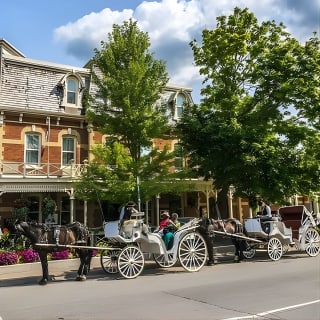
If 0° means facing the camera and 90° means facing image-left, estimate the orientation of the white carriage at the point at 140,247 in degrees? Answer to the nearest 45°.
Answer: approximately 45°

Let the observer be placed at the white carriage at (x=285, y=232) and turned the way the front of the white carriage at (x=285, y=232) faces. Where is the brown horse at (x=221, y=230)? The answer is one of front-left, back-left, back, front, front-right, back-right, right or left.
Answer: front

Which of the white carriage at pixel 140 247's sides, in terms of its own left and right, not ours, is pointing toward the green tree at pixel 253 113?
back

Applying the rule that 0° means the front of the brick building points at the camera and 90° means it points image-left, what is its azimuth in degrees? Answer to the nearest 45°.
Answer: approximately 315°

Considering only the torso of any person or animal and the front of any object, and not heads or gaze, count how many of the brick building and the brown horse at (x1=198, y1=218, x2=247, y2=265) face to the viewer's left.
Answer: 1

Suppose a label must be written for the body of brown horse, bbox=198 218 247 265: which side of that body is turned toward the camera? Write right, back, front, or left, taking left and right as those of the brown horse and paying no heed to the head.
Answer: left

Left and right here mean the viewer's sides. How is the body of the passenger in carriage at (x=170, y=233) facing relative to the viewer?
facing the viewer and to the left of the viewer

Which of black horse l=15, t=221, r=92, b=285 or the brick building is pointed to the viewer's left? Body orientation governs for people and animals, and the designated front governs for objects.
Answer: the black horse

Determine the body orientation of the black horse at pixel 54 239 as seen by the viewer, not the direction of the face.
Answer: to the viewer's left

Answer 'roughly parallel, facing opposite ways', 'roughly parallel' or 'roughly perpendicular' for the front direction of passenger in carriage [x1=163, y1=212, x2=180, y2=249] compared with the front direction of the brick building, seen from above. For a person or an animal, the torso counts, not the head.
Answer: roughly perpendicular

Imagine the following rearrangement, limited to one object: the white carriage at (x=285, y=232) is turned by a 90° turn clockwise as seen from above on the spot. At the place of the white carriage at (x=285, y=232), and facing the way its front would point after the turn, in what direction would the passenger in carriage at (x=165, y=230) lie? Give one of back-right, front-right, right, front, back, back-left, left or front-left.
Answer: left

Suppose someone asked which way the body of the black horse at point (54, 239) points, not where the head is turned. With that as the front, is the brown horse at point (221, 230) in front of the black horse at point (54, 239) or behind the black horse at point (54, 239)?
behind

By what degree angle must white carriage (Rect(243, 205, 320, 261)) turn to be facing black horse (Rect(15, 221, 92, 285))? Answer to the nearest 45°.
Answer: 0° — it already faces it
